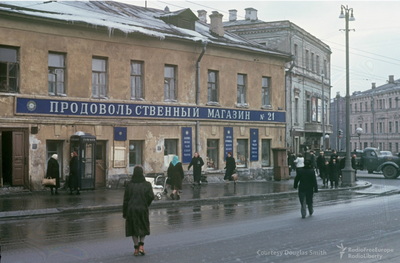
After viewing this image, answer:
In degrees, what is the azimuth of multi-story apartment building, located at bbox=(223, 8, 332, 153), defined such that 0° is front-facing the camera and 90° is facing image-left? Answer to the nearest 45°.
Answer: approximately 315°

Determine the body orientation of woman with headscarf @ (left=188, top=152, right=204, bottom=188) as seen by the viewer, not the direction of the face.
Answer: toward the camera

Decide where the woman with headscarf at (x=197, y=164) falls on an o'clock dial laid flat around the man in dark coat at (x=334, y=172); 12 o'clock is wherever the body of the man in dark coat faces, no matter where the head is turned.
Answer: The woman with headscarf is roughly at 2 o'clock from the man in dark coat.

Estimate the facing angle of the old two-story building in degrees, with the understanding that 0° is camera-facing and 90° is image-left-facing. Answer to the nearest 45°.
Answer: approximately 315°

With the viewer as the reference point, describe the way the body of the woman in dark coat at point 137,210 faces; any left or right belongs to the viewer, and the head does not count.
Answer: facing away from the viewer

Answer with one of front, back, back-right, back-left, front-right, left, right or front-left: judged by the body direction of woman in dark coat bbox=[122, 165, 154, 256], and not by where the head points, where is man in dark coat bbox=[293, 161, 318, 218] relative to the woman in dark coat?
front-right

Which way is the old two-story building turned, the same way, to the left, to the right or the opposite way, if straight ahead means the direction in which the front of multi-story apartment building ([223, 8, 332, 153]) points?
the same way

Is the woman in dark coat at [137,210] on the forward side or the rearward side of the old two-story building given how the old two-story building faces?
on the forward side

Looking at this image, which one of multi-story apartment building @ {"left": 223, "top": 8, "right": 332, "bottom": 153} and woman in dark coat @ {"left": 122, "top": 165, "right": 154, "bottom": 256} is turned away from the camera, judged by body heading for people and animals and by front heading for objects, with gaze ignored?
the woman in dark coat
